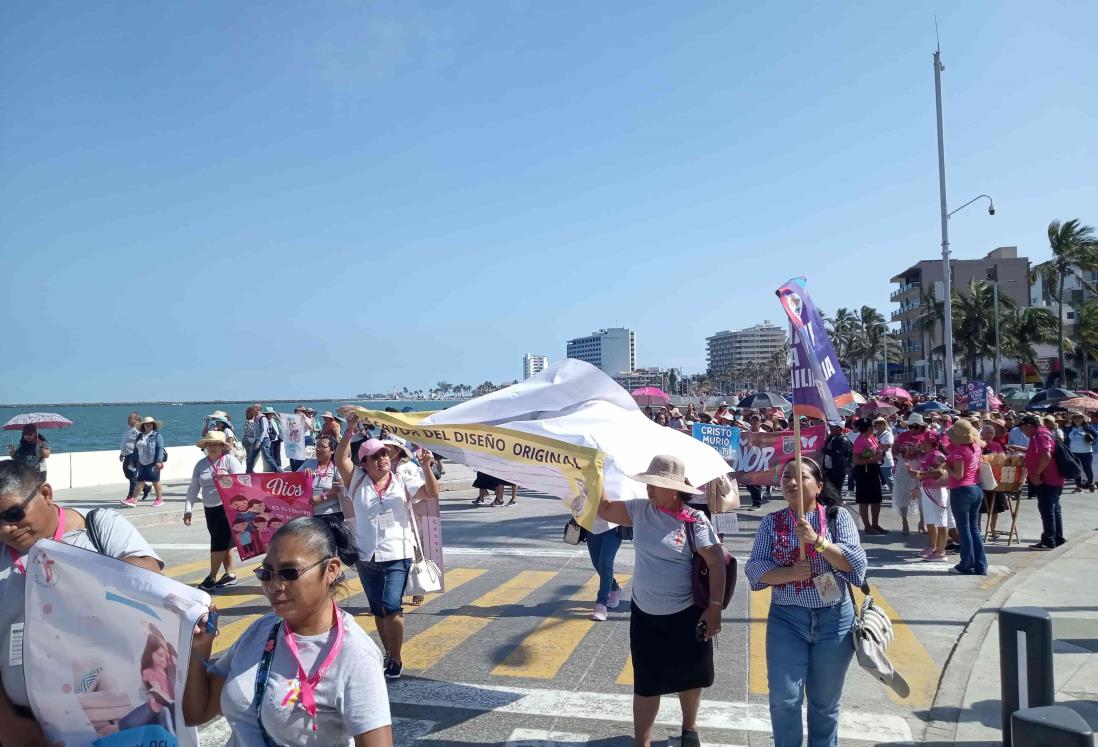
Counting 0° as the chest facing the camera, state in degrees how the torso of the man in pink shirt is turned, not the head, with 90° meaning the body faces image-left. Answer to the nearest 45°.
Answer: approximately 90°

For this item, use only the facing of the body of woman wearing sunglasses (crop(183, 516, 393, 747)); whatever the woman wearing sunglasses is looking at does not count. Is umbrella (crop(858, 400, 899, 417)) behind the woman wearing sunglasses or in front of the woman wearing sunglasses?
behind

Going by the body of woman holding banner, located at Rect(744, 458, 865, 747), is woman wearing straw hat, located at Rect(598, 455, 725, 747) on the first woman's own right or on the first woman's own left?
on the first woman's own right

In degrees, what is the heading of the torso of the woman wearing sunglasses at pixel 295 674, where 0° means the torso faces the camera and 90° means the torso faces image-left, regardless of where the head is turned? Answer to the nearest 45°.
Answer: approximately 45°

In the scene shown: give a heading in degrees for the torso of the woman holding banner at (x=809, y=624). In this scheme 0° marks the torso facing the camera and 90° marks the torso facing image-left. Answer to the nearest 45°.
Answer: approximately 0°

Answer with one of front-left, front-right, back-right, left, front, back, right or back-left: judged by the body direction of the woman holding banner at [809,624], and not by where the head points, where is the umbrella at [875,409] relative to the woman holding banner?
back

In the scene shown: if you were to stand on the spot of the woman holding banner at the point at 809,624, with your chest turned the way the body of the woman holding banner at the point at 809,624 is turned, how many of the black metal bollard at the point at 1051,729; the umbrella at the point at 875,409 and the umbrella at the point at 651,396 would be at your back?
2
